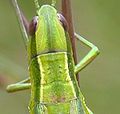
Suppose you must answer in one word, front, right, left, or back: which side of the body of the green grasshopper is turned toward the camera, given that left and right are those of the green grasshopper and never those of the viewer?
back
